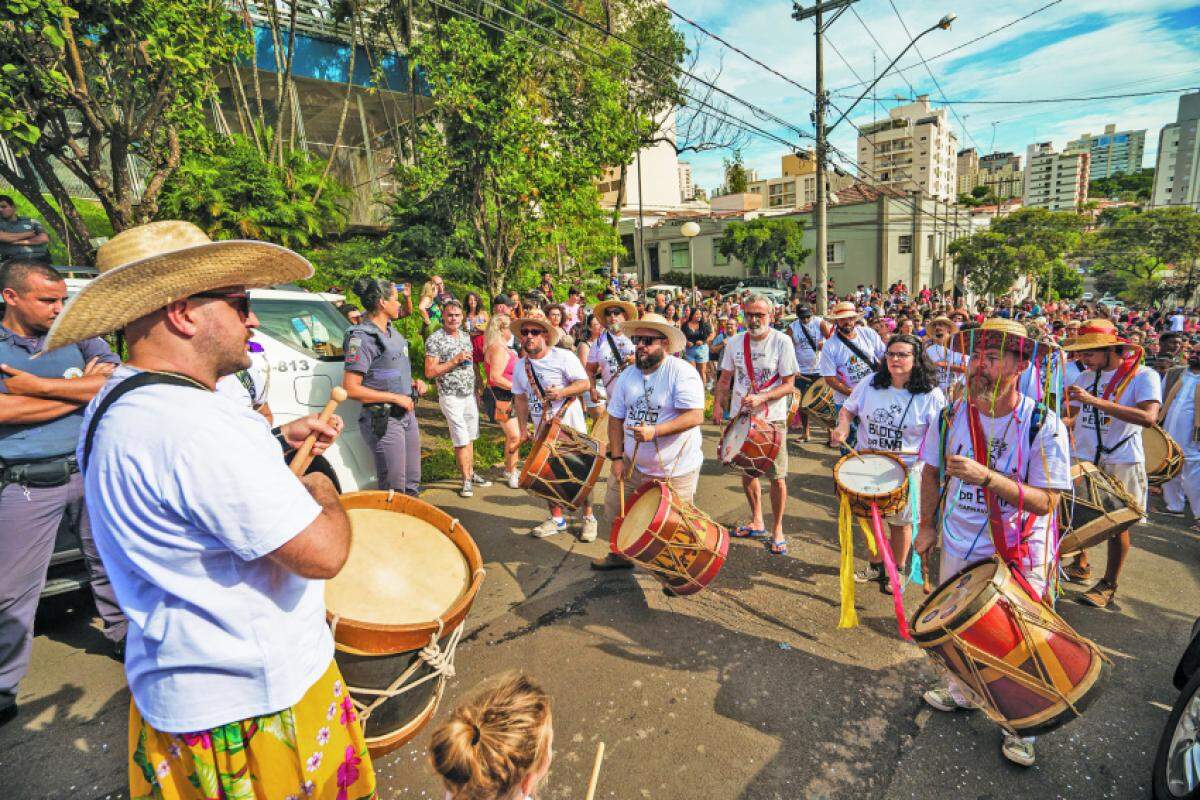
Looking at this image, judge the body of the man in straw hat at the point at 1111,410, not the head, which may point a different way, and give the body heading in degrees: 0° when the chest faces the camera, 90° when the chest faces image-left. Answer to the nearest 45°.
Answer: approximately 45°

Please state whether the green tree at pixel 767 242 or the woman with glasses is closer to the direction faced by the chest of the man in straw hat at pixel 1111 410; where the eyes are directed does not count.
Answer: the woman with glasses

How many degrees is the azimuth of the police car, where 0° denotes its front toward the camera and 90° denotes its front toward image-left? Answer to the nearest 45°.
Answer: approximately 45°

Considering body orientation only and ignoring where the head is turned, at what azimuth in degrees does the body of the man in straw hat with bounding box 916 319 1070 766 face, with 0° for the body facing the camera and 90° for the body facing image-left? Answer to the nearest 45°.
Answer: approximately 45°

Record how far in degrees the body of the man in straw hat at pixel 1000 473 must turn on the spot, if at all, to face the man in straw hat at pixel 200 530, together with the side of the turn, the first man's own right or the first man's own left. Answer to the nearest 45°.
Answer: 0° — they already face them

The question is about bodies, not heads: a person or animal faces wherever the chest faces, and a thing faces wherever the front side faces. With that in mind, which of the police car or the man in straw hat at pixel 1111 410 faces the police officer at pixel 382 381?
the man in straw hat

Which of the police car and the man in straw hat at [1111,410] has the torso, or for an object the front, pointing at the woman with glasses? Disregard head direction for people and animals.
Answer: the man in straw hat
